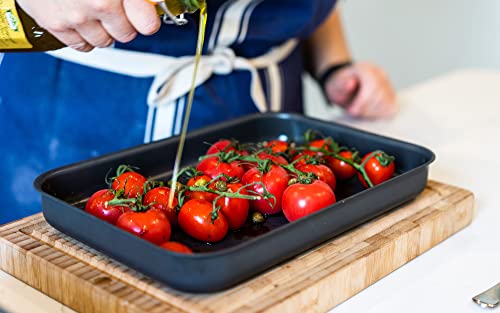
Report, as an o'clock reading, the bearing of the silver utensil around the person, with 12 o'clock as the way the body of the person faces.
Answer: The silver utensil is roughly at 12 o'clock from the person.

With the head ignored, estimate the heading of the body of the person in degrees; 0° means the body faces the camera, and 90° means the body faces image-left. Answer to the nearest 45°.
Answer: approximately 315°
